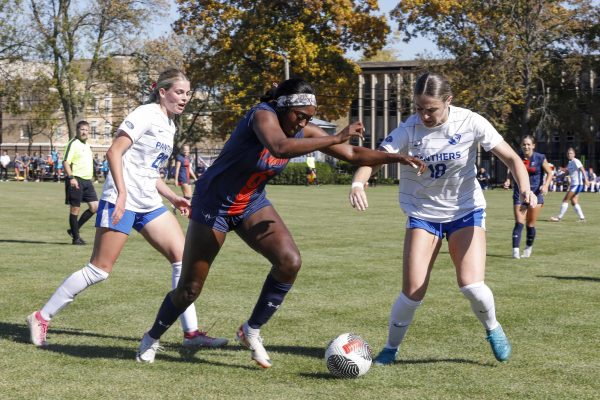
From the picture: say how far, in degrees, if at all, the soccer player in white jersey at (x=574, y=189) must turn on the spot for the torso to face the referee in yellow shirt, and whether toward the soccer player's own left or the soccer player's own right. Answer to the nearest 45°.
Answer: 0° — they already face them

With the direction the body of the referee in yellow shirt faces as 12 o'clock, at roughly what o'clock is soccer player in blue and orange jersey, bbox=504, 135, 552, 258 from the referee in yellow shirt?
The soccer player in blue and orange jersey is roughly at 11 o'clock from the referee in yellow shirt.

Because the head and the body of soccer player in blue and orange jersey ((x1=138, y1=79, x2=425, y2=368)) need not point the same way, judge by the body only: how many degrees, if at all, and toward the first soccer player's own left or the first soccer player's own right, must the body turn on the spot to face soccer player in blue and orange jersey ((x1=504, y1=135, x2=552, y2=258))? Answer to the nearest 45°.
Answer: approximately 90° to the first soccer player's own left

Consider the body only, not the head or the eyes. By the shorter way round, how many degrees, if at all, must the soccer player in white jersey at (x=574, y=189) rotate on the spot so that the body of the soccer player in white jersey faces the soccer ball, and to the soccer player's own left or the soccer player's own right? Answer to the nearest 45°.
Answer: approximately 45° to the soccer player's own left

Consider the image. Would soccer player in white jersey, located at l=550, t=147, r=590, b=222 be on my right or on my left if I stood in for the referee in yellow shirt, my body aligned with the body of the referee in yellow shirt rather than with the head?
on my left

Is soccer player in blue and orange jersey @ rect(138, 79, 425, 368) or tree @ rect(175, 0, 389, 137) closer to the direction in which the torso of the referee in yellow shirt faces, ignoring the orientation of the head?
the soccer player in blue and orange jersey

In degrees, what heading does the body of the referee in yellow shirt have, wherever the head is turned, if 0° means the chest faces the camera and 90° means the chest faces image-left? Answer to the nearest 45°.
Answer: approximately 315°

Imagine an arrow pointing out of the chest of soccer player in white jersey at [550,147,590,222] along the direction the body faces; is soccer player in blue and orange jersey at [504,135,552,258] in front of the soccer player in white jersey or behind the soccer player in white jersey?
in front

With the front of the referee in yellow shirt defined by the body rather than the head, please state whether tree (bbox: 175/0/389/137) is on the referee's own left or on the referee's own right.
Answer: on the referee's own left
